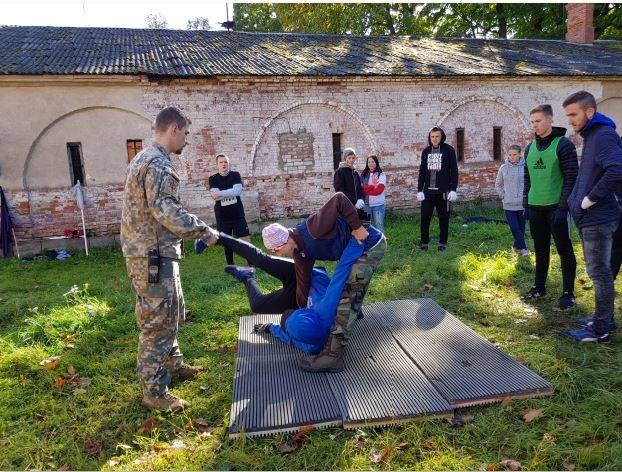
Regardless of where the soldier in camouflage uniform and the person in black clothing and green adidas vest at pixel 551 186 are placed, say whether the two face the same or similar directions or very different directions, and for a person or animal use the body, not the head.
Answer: very different directions

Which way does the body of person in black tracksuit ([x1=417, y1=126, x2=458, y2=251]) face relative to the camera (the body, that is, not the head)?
toward the camera

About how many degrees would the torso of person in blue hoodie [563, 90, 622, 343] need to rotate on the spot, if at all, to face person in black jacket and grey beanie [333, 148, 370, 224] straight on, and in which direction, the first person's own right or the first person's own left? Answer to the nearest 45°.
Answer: approximately 45° to the first person's own right

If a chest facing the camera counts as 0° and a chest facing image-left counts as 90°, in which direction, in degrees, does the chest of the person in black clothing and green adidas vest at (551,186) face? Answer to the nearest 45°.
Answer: approximately 45°

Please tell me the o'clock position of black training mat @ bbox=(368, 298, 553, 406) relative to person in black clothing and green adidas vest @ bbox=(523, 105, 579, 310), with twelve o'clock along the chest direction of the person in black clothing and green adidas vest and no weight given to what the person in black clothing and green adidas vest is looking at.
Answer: The black training mat is roughly at 11 o'clock from the person in black clothing and green adidas vest.

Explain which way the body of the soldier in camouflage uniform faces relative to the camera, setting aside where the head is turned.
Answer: to the viewer's right

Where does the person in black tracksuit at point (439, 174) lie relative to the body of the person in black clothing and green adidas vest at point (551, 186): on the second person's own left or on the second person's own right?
on the second person's own right

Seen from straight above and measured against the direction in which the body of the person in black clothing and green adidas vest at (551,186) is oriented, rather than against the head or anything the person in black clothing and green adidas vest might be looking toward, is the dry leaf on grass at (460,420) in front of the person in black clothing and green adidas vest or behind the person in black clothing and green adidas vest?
in front

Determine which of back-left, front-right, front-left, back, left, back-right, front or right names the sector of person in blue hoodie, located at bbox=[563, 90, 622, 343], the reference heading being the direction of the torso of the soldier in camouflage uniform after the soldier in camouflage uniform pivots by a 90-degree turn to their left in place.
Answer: right

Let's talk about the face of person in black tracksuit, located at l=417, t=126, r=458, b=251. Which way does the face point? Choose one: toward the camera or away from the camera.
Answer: toward the camera

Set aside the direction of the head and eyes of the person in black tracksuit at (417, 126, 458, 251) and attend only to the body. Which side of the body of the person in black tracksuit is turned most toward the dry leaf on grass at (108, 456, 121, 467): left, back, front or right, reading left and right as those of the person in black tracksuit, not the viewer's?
front

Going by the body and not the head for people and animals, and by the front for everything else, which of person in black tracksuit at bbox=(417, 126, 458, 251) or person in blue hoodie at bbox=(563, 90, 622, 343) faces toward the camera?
the person in black tracksuit

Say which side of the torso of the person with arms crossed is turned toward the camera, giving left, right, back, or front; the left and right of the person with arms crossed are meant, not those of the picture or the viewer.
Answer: front

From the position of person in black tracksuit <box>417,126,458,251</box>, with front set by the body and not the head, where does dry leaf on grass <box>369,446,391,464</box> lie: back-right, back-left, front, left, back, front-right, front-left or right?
front

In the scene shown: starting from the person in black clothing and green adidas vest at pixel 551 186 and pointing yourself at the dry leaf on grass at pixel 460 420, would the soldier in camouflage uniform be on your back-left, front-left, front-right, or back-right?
front-right

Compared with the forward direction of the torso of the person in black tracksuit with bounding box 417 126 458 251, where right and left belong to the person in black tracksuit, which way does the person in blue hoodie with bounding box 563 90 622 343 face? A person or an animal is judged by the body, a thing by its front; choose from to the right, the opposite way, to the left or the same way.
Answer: to the right
